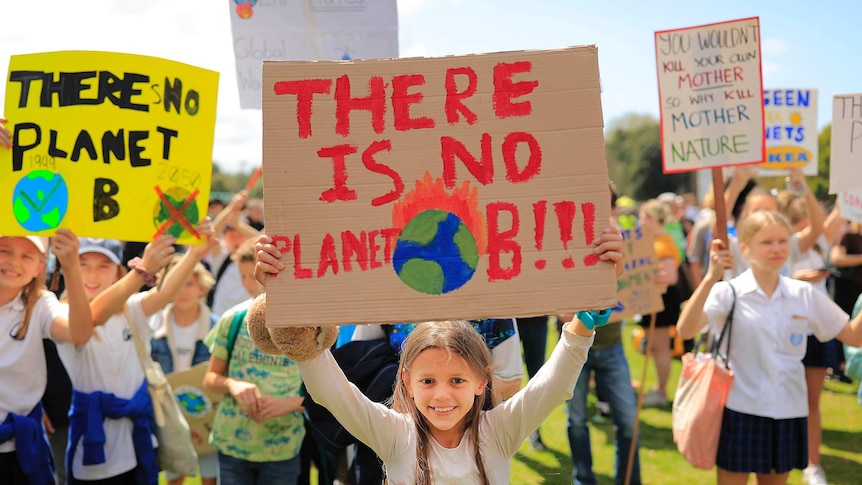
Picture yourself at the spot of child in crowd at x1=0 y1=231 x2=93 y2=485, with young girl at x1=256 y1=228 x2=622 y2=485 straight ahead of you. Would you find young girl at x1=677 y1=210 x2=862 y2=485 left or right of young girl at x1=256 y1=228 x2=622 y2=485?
left

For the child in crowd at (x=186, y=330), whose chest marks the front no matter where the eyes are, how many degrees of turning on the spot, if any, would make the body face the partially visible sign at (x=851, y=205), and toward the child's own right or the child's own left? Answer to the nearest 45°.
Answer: approximately 90° to the child's own left

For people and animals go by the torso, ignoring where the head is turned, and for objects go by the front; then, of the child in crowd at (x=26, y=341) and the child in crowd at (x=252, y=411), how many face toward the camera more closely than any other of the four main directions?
2

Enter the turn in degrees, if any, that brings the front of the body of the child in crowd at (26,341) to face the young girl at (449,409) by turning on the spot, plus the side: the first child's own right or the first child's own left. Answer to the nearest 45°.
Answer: approximately 45° to the first child's own left

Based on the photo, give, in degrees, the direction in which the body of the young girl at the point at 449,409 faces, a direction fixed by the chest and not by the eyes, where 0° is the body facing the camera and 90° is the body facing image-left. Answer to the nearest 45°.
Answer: approximately 0°

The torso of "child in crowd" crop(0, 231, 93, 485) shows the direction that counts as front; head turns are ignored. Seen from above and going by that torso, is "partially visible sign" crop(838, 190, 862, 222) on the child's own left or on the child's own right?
on the child's own left

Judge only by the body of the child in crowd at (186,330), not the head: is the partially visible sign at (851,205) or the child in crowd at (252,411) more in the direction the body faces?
the child in crowd

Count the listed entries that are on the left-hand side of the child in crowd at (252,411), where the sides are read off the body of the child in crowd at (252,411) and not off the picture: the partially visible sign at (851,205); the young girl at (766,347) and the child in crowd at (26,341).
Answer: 2

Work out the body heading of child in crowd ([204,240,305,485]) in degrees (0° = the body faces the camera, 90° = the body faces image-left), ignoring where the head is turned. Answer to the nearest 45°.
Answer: approximately 0°
